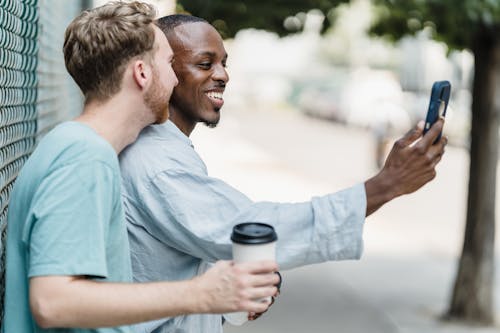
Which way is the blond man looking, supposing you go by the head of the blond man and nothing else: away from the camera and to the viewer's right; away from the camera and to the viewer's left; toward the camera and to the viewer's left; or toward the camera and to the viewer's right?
away from the camera and to the viewer's right

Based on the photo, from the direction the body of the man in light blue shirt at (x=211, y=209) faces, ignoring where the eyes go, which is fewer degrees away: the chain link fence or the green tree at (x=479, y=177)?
the green tree

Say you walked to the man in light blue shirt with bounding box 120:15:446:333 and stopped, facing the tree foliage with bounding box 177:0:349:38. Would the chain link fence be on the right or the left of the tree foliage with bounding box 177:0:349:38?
left

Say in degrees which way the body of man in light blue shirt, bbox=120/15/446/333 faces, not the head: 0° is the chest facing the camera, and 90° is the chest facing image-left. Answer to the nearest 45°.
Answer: approximately 270°

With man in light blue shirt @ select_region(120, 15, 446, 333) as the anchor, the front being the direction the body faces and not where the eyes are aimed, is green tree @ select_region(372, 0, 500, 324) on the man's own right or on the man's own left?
on the man's own left

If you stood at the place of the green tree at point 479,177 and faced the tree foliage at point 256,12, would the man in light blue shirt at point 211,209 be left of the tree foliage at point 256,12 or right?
left

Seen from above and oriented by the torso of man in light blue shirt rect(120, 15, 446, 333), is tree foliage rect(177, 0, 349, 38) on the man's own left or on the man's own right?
on the man's own left
